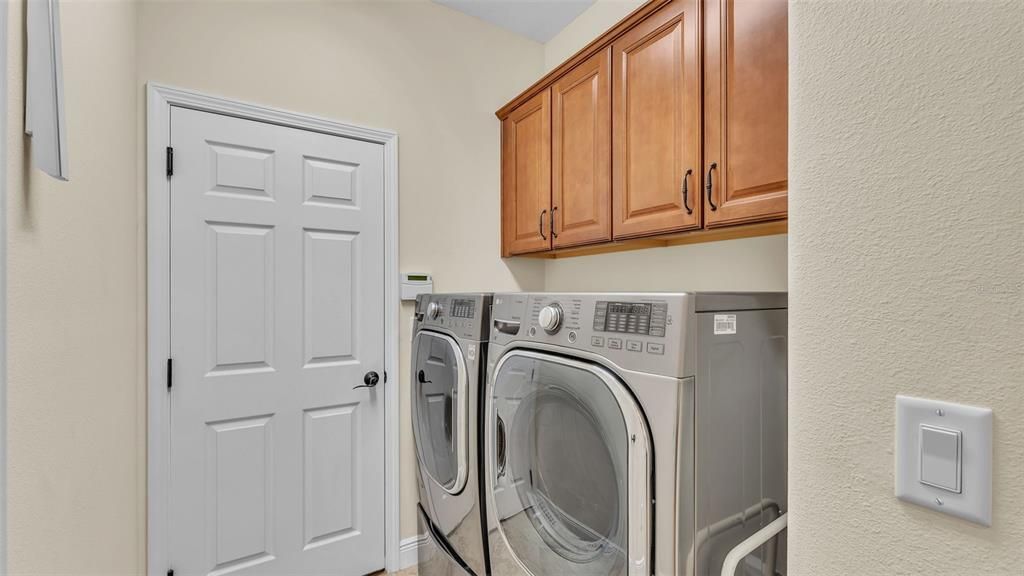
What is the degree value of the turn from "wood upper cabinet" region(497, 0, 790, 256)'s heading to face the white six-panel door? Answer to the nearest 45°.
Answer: approximately 45° to its right

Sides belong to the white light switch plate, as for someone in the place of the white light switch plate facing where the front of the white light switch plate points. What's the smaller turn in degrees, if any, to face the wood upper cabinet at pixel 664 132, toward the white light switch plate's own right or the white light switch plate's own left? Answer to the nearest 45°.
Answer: approximately 90° to the white light switch plate's own right

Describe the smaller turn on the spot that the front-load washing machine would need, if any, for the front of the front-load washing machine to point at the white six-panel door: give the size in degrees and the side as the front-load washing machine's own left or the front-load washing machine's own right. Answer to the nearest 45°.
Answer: approximately 45° to the front-load washing machine's own right

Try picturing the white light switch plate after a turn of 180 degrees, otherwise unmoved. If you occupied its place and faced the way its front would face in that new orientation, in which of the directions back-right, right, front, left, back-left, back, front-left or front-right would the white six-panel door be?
back-left

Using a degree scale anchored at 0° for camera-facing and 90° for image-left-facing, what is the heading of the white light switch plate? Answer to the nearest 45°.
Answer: approximately 45°

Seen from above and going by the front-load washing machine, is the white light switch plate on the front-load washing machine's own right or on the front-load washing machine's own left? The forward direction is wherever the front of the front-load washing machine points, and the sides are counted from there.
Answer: on the front-load washing machine's own left

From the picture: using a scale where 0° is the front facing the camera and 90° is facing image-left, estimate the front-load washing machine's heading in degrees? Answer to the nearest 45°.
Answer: approximately 45°

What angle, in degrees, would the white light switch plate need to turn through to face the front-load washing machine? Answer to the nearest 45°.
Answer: approximately 90° to its right
